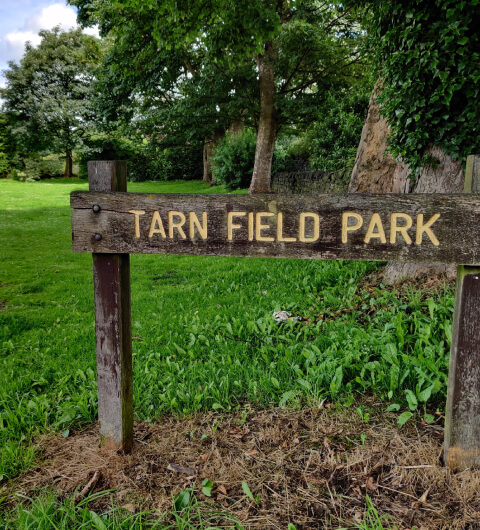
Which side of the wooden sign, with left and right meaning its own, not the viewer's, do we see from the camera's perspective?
front

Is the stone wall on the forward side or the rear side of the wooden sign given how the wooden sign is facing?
on the rear side

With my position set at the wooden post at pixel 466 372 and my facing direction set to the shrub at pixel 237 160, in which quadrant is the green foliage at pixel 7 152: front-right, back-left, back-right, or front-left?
front-left

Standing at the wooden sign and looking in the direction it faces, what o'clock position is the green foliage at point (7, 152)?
The green foliage is roughly at 5 o'clock from the wooden sign.

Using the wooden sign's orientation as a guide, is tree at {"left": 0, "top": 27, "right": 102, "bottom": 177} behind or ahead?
behind

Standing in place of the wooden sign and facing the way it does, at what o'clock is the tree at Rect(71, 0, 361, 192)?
The tree is roughly at 6 o'clock from the wooden sign.

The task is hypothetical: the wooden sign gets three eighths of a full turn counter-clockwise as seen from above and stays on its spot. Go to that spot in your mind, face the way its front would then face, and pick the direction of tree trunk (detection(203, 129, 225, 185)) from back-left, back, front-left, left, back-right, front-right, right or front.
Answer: front-left

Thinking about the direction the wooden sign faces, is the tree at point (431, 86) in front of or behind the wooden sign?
behind

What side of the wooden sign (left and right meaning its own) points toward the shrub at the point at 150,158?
back

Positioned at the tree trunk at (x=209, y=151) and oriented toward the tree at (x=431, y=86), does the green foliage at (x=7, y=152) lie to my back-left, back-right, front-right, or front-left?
back-right

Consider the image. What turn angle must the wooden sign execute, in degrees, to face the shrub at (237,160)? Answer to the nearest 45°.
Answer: approximately 180°
